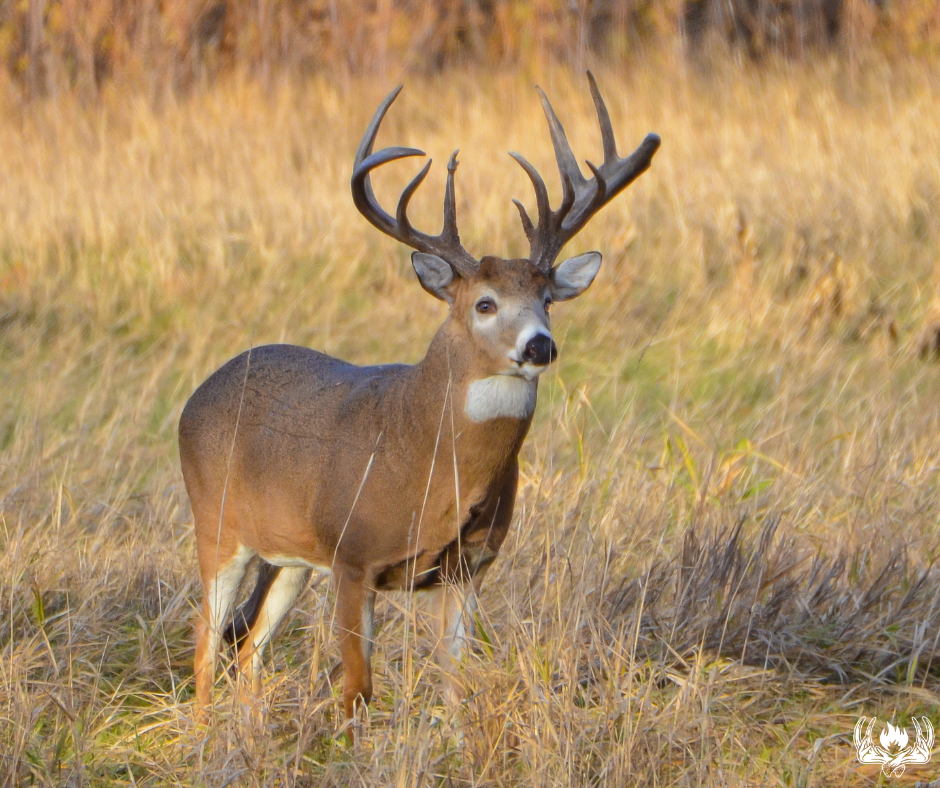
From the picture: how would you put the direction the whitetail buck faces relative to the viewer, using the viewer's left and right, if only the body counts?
facing the viewer and to the right of the viewer
